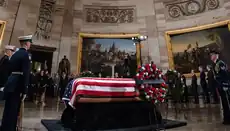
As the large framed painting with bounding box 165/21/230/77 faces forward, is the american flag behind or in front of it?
in front

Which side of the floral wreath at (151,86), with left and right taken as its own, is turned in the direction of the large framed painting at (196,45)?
back

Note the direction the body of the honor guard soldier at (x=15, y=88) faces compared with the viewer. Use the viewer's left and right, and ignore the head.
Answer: facing away from the viewer and to the right of the viewer

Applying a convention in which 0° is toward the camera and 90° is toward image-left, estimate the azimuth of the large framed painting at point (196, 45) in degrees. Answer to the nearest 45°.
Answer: approximately 45°

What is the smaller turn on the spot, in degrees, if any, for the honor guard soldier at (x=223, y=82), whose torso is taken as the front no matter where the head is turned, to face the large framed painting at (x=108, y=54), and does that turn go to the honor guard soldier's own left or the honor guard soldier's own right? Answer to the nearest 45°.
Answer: approximately 90° to the honor guard soldier's own right

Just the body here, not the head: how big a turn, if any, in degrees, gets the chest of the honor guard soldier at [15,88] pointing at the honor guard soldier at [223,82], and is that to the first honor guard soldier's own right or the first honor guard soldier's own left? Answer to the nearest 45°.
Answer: approximately 45° to the first honor guard soldier's own right

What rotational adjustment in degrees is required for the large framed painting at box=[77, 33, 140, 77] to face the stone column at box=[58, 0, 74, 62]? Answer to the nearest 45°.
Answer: approximately 90° to its right

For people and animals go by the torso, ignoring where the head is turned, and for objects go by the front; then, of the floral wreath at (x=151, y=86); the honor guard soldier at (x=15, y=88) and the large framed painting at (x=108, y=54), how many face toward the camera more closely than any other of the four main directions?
2

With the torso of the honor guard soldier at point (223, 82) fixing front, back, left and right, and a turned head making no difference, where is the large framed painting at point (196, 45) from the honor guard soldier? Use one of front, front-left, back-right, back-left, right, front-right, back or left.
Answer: back-right
